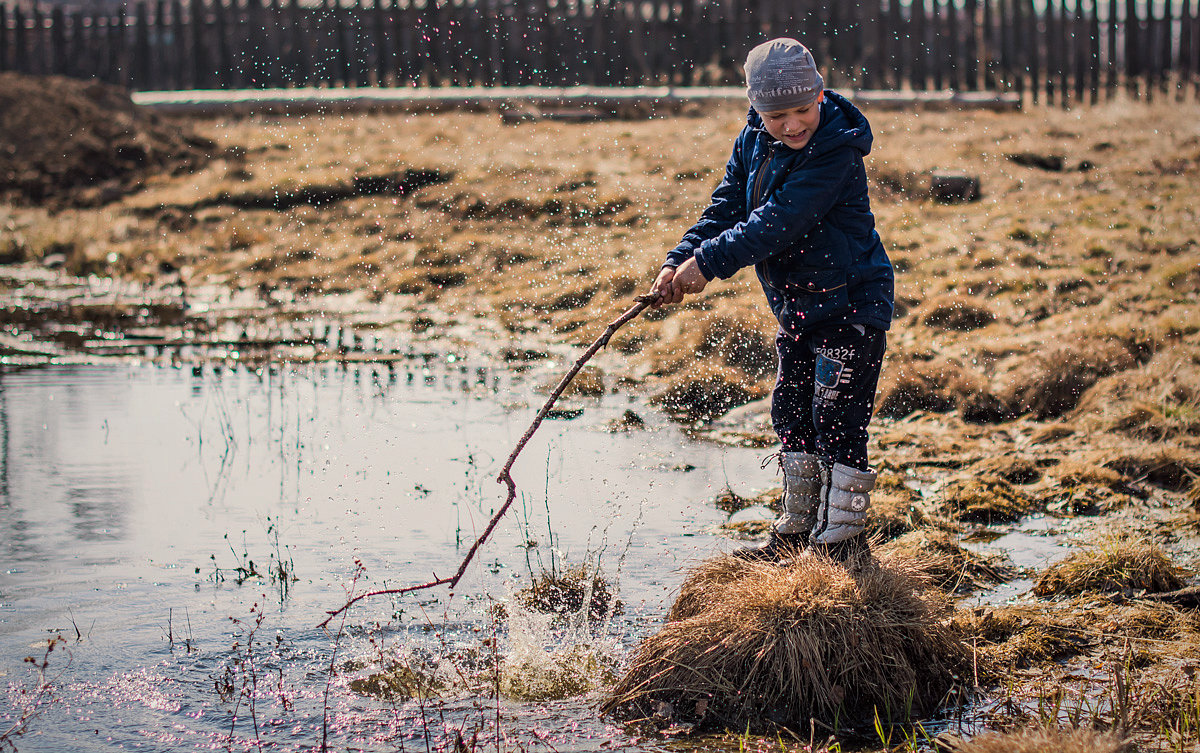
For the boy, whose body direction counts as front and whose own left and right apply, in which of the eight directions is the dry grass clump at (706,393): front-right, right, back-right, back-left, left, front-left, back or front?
back-right

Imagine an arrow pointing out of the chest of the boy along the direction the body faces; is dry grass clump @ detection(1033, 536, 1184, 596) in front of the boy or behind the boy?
behind

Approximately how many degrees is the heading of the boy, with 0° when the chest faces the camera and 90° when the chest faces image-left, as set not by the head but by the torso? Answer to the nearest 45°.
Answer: approximately 45°

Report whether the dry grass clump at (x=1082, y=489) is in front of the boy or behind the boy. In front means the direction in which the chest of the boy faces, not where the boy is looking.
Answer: behind

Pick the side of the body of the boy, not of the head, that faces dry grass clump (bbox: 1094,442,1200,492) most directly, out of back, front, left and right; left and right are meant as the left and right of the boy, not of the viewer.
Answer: back

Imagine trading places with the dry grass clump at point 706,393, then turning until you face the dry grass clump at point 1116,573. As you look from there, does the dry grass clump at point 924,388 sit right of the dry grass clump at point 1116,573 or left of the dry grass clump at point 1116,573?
left

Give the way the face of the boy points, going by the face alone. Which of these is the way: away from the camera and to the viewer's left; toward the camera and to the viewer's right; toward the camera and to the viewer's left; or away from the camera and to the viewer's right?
toward the camera and to the viewer's left

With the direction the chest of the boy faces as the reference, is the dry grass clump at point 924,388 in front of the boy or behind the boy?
behind
